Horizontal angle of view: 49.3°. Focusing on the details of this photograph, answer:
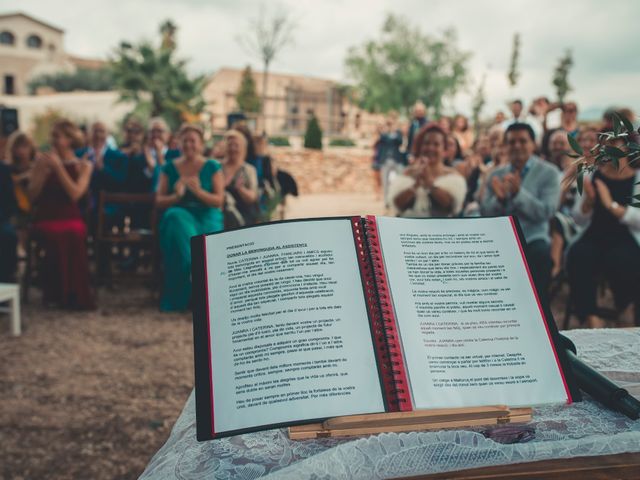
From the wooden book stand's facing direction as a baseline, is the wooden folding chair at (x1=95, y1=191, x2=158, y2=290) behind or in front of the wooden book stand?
behind

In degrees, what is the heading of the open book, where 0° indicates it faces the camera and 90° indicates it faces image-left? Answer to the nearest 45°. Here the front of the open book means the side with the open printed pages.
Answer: approximately 0°

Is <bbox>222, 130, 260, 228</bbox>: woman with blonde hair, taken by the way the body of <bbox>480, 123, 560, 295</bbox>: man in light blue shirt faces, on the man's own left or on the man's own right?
on the man's own right

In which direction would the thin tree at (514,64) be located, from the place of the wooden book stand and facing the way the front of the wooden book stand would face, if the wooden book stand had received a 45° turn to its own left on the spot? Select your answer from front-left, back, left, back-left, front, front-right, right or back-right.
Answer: back-left

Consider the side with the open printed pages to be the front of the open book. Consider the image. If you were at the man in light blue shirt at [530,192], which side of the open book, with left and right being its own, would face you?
back

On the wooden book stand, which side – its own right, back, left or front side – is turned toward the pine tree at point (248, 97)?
back

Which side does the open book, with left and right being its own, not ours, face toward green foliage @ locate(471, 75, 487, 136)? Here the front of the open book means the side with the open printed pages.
back

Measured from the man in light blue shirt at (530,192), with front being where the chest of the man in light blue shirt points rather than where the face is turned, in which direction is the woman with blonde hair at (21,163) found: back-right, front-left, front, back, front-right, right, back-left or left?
front-right

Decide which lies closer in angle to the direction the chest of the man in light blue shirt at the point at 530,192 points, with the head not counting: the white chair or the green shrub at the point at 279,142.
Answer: the white chair

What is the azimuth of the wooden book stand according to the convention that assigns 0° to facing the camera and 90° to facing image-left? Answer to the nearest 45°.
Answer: approximately 0°

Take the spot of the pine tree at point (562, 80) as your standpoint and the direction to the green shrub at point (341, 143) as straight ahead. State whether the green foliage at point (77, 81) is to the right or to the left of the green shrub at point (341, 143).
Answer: right

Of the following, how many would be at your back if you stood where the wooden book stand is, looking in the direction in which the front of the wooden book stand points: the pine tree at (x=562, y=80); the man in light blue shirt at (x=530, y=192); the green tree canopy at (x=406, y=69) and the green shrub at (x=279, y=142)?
4
